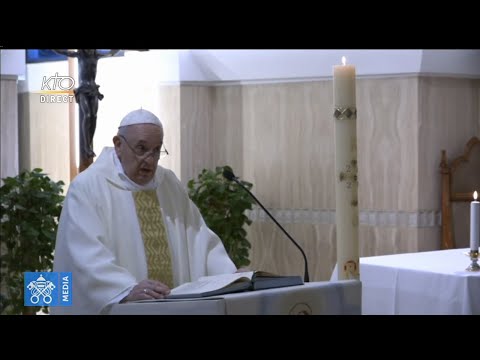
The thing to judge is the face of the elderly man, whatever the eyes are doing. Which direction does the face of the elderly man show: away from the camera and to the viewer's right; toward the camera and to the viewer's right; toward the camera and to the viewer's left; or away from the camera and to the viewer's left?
toward the camera and to the viewer's right

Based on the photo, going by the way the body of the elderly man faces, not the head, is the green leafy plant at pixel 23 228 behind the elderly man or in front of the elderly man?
behind

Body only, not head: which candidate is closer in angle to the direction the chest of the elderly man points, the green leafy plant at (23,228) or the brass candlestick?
the brass candlestick

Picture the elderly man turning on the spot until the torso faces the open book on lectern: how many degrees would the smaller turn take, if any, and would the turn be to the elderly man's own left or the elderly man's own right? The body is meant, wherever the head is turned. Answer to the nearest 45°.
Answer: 0° — they already face it

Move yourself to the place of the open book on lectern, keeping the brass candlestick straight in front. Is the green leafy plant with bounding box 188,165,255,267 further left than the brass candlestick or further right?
left

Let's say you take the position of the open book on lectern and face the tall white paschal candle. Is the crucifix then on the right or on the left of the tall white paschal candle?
left

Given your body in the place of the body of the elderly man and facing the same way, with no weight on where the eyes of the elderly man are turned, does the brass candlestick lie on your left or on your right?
on your left

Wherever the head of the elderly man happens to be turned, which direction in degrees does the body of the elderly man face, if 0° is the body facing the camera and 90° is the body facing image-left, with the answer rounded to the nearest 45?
approximately 315°

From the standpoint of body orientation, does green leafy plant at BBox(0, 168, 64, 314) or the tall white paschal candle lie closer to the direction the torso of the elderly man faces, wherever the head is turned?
the tall white paschal candle

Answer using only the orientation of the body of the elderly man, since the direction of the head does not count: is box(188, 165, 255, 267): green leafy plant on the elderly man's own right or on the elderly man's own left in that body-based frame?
on the elderly man's own left

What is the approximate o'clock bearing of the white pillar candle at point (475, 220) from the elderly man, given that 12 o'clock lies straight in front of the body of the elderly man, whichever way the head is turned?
The white pillar candle is roughly at 10 o'clock from the elderly man.
